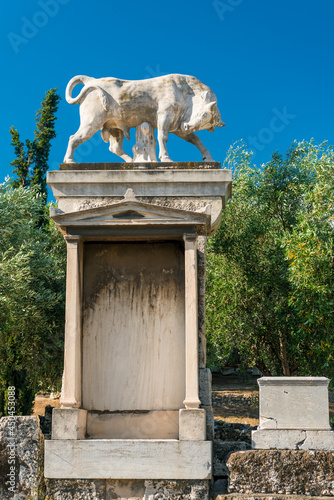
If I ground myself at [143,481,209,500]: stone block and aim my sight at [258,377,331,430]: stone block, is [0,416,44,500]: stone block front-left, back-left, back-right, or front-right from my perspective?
back-left

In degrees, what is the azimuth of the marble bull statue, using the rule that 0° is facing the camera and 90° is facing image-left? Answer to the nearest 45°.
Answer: approximately 270°
